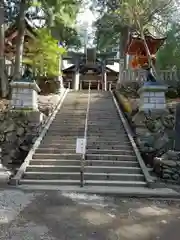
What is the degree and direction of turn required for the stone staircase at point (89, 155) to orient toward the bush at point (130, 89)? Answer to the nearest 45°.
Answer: approximately 180°

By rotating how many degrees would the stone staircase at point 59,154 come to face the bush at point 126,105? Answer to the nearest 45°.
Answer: approximately 135° to its left

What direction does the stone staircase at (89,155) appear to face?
toward the camera

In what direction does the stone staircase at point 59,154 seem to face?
toward the camera

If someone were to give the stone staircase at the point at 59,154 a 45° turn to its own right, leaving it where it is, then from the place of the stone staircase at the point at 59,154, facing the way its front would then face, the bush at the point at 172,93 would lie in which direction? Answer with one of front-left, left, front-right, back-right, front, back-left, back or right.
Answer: back

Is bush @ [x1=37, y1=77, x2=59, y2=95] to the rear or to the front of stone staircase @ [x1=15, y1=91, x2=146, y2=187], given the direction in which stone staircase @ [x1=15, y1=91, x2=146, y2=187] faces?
to the rear

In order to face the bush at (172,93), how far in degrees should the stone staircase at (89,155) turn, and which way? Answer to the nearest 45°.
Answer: approximately 135° to its left

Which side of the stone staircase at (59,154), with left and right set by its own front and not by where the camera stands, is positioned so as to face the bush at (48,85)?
back

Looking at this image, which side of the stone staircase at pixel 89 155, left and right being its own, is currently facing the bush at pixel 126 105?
back

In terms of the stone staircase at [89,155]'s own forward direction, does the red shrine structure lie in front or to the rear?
to the rear

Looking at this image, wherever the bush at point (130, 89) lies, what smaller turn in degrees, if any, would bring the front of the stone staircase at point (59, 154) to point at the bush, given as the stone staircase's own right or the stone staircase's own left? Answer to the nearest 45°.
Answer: approximately 135° to the stone staircase's own left

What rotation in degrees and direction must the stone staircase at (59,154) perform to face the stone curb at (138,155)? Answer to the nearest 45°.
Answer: approximately 90° to its left
